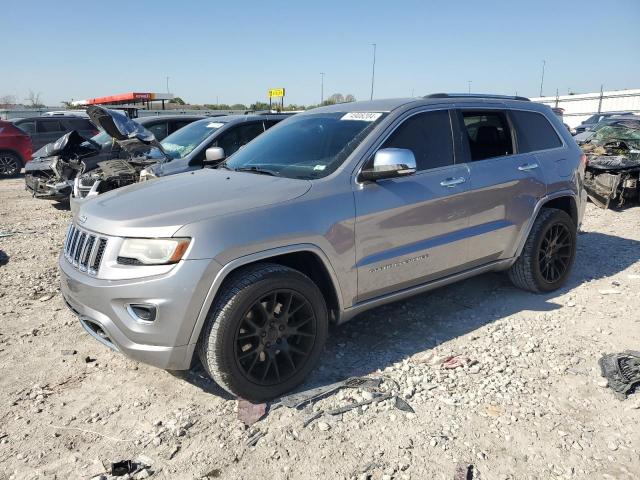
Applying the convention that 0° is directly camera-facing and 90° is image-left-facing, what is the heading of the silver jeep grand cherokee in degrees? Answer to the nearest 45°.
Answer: approximately 45°

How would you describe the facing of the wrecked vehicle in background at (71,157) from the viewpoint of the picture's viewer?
facing the viewer and to the left of the viewer

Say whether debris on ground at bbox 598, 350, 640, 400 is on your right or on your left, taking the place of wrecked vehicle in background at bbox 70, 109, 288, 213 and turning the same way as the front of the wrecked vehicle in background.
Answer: on your left

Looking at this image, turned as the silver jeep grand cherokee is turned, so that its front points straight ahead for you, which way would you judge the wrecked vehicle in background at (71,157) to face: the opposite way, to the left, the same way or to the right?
the same way

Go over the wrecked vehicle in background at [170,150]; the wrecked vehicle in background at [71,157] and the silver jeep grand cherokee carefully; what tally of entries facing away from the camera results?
0

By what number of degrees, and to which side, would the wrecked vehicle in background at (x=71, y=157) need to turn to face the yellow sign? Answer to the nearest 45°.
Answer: approximately 180°

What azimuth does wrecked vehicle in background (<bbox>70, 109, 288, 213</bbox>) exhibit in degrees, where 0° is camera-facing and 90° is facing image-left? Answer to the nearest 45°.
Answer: approximately 45°

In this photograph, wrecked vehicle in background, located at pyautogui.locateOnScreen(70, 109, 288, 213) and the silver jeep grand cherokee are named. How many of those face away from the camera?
0

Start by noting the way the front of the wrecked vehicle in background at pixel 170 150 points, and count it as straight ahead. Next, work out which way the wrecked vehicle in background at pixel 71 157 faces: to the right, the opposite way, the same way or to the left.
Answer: the same way

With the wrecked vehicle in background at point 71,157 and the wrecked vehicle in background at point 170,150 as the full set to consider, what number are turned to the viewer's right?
0

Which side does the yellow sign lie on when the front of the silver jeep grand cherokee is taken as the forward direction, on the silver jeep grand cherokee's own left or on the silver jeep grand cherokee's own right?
on the silver jeep grand cherokee's own right
